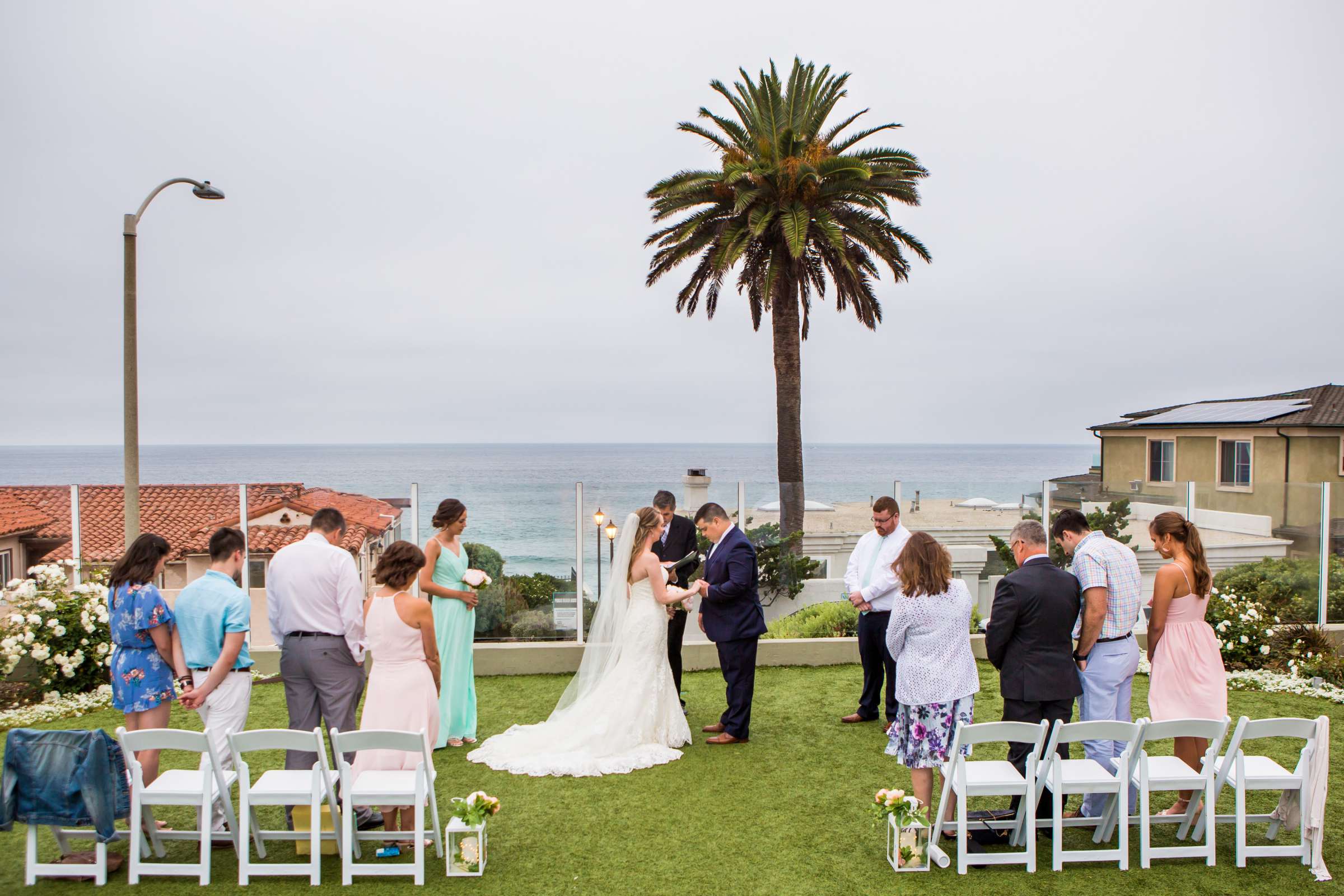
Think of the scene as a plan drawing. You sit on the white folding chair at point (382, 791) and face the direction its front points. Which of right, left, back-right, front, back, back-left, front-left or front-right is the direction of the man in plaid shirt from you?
right

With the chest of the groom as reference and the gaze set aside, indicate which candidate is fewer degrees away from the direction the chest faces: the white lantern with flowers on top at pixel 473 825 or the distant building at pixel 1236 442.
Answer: the white lantern with flowers on top

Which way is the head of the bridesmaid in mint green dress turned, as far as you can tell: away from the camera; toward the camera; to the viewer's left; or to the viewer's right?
to the viewer's right

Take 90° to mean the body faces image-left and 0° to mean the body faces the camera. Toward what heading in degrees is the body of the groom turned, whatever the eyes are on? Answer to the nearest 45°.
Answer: approximately 90°

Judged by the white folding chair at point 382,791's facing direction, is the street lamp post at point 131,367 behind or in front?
in front

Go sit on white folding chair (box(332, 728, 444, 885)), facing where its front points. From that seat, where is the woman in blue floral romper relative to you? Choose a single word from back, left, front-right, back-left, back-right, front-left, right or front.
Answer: front-left

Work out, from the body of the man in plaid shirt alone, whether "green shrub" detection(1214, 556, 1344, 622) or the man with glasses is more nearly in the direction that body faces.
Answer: the green shrub

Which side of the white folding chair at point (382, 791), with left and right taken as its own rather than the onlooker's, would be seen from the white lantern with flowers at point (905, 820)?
right

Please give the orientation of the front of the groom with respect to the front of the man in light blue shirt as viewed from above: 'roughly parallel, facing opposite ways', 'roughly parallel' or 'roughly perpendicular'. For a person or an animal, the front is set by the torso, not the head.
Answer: roughly perpendicular

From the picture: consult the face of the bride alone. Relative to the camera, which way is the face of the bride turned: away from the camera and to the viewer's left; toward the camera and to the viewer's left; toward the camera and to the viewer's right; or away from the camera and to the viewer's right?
away from the camera and to the viewer's right

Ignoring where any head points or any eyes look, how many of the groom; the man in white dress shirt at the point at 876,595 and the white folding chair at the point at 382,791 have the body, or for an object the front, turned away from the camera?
1

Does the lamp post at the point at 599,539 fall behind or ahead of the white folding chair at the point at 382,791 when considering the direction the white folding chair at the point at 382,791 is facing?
ahead

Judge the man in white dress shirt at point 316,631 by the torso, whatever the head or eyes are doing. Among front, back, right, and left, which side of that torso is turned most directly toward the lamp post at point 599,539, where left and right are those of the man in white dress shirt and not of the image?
front

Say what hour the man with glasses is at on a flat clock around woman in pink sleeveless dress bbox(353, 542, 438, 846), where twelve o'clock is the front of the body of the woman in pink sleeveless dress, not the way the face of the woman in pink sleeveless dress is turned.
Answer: The man with glasses is roughly at 2 o'clock from the woman in pink sleeveless dress.

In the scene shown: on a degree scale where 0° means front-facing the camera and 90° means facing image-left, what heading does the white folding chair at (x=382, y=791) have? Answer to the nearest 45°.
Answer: approximately 180°
